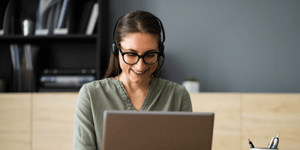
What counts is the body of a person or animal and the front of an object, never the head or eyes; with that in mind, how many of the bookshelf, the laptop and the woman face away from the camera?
1

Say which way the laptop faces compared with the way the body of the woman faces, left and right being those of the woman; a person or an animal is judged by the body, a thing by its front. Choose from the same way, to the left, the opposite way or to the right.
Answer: the opposite way

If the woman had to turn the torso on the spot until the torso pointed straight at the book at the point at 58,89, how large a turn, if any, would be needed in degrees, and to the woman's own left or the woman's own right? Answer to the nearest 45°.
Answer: approximately 135° to the woman's own right

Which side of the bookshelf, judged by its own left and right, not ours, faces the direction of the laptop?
front

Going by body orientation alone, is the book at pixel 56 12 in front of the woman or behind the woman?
behind

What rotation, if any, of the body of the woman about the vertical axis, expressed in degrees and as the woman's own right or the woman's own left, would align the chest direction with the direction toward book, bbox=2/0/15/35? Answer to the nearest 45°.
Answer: approximately 135° to the woman's own right

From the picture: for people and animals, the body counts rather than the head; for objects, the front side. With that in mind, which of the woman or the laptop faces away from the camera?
the laptop

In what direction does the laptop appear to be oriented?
away from the camera

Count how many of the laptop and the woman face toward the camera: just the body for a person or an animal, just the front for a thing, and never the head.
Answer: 1

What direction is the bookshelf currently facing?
toward the camera
